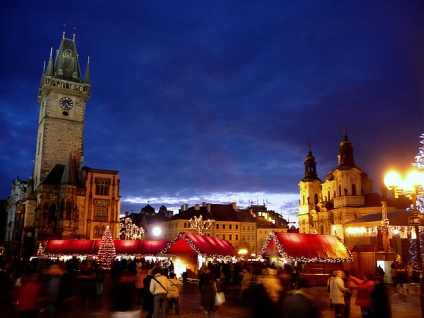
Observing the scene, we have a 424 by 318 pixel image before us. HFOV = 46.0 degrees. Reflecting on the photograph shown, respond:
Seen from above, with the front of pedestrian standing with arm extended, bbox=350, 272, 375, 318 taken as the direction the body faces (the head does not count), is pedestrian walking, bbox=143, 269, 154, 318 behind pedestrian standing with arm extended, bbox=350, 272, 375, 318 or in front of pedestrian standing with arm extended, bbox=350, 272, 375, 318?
in front

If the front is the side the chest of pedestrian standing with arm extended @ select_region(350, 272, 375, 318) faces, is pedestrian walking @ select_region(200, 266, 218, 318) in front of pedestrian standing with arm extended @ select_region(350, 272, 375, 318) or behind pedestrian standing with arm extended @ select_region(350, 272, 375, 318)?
in front

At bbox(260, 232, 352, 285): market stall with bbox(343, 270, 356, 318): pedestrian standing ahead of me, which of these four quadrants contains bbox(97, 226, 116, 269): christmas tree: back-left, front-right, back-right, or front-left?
back-right
